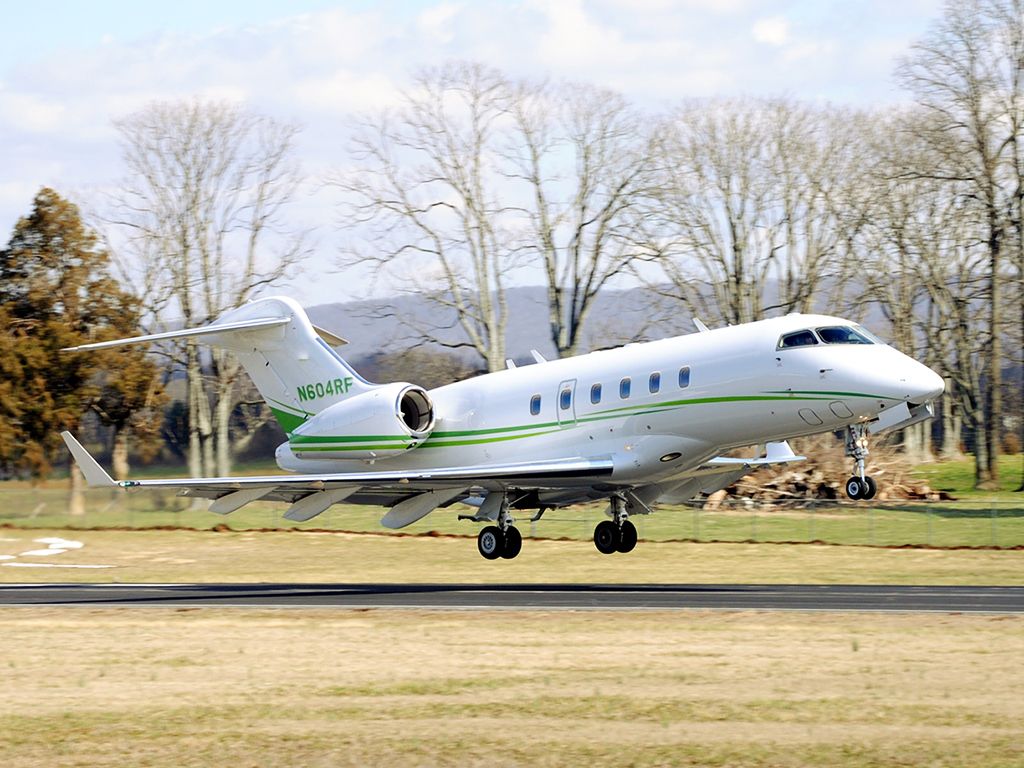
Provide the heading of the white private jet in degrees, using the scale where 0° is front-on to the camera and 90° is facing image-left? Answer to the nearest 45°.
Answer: approximately 315°
